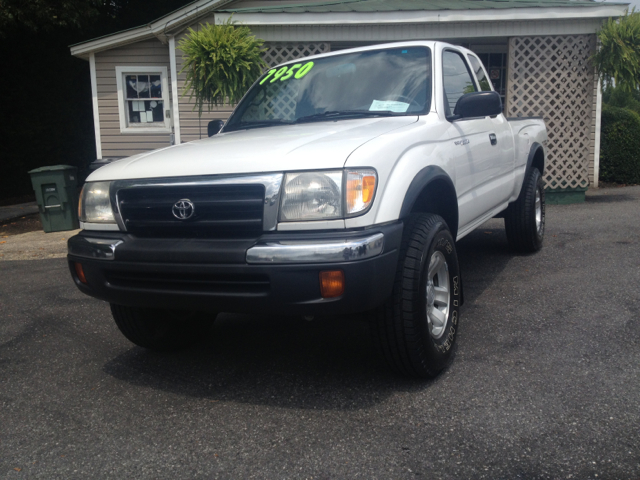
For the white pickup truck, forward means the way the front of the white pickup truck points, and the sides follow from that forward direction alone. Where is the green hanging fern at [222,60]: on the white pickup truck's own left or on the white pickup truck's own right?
on the white pickup truck's own right

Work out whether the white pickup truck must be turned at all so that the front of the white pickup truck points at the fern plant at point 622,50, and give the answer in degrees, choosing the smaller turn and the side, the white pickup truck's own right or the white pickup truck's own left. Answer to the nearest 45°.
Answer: approximately 180°

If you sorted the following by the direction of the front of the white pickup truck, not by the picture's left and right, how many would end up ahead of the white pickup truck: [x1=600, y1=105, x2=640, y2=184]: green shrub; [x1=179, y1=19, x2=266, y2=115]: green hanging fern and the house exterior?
0

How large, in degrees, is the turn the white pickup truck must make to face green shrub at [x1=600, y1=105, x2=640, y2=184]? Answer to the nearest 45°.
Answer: approximately 180°

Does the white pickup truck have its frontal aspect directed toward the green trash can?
no

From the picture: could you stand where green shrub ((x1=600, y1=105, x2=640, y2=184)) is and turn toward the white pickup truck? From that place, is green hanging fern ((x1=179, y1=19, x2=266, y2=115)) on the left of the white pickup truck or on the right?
right

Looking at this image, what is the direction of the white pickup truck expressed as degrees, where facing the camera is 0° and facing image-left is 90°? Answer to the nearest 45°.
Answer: approximately 45°

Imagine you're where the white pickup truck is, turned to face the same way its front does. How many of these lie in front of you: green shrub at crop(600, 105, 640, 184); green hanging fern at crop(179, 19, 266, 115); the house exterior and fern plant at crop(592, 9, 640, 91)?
0

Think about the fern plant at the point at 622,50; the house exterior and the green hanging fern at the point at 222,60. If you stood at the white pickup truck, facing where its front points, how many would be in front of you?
0
